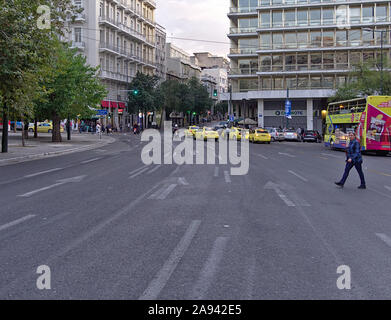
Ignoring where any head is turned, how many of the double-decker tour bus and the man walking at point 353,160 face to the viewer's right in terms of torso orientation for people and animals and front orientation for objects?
0

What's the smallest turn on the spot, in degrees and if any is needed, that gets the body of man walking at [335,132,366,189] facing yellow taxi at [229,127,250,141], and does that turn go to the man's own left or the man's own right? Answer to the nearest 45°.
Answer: approximately 90° to the man's own right

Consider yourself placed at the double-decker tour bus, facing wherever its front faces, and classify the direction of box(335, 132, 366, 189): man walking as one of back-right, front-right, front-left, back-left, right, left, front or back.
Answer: back-left

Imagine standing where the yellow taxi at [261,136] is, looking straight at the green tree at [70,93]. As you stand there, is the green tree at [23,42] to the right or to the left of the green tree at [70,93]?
left

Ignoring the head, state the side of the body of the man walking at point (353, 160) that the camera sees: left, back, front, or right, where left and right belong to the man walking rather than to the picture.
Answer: left

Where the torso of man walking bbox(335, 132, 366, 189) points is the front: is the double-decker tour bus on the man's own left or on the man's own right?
on the man's own right

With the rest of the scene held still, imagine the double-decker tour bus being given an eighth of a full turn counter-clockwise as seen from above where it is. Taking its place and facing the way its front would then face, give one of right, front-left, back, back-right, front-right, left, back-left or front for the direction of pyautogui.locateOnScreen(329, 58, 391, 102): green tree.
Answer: right

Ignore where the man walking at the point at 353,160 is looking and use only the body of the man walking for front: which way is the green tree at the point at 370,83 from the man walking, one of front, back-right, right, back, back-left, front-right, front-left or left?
right
